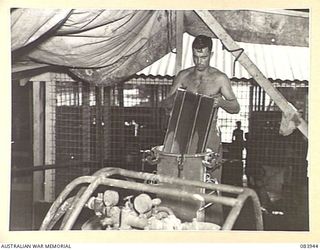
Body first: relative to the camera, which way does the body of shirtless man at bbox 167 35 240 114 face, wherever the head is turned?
toward the camera
